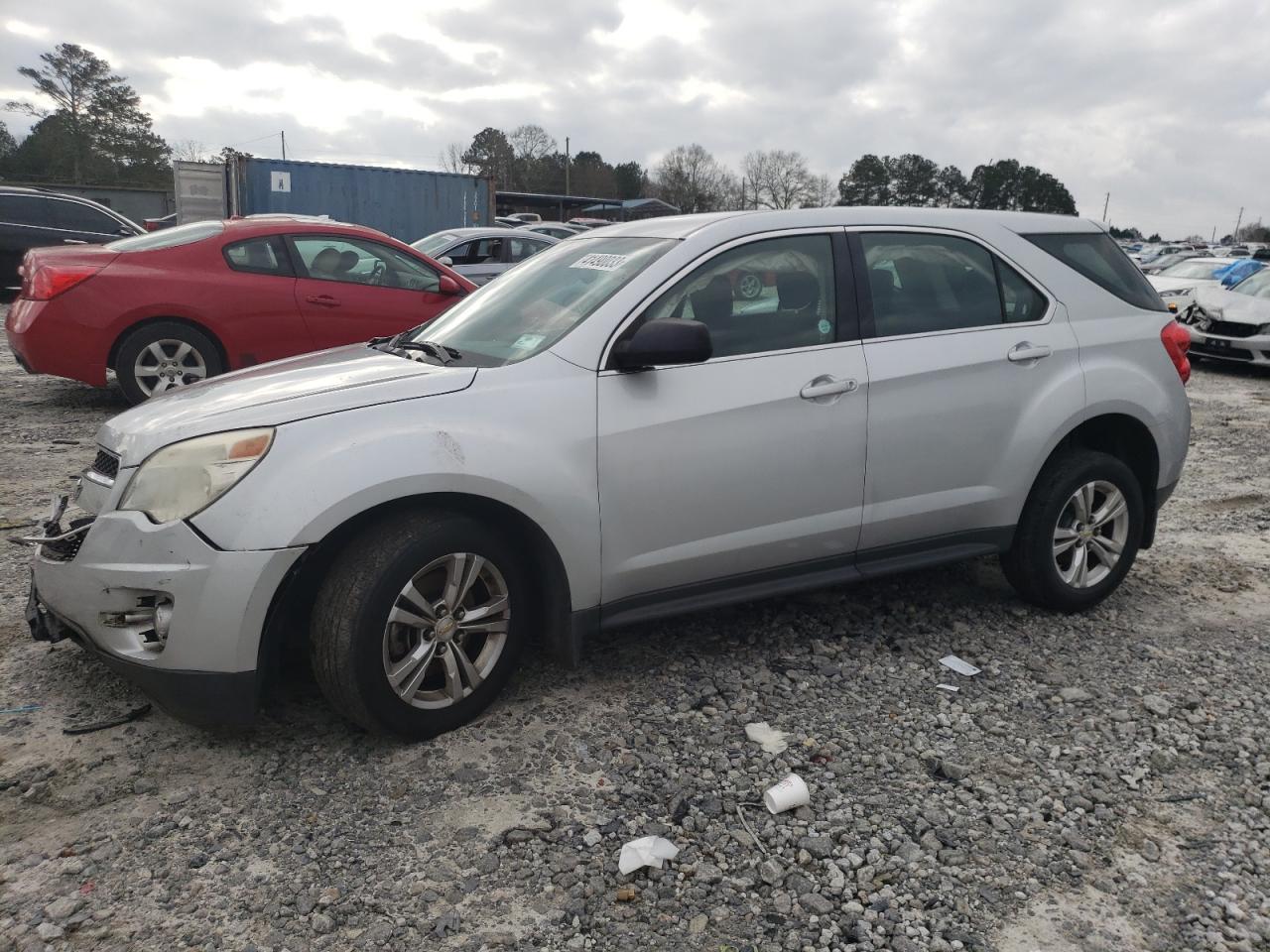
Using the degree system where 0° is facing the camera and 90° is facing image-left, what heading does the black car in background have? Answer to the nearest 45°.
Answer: approximately 270°

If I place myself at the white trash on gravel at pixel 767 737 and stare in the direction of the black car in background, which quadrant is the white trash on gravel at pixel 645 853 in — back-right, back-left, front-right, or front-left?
back-left

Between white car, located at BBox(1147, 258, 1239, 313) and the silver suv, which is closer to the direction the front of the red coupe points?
the white car

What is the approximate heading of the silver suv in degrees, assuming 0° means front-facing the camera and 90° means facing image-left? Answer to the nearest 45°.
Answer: approximately 45°

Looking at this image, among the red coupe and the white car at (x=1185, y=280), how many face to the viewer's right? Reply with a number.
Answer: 1

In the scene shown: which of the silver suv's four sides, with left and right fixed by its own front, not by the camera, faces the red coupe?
right

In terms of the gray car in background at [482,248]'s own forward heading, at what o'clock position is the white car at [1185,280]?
The white car is roughly at 7 o'clock from the gray car in background.

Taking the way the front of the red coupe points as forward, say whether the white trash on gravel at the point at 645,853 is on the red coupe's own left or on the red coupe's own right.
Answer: on the red coupe's own right

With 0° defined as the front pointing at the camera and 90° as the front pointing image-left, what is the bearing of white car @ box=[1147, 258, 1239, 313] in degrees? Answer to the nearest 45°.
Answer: approximately 45°
